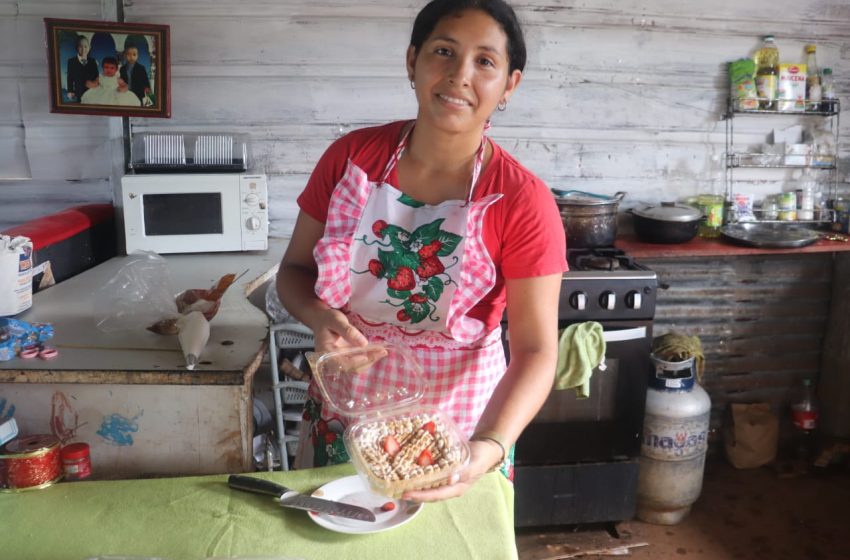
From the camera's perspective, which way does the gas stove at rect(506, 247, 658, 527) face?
toward the camera

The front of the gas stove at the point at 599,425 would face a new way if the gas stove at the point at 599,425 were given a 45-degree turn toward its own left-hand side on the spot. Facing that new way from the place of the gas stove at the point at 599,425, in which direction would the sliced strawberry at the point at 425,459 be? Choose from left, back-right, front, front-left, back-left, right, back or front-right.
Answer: front-right

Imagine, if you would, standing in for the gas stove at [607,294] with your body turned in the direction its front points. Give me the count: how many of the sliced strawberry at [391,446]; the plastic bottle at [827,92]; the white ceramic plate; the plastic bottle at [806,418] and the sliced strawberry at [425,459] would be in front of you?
3

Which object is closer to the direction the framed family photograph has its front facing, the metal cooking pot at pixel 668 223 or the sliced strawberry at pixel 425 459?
the sliced strawberry

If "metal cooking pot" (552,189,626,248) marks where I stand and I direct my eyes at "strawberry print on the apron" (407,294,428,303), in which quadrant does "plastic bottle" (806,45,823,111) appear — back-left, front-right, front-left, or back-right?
back-left

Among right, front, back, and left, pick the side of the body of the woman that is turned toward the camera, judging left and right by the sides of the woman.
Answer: front

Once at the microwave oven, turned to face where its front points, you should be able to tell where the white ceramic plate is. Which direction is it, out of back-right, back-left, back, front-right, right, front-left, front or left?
front

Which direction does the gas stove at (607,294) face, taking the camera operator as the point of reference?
facing the viewer

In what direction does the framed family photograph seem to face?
toward the camera

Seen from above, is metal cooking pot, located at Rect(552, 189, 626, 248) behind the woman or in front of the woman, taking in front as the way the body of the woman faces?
behind

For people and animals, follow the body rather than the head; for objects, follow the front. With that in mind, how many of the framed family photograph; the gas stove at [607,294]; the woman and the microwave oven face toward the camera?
4

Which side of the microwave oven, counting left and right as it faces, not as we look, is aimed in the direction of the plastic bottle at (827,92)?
left
